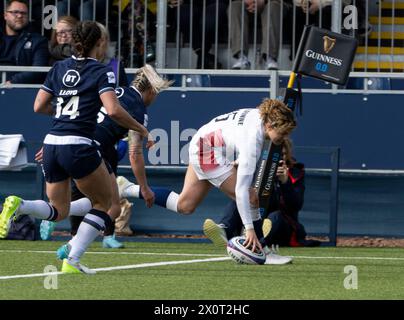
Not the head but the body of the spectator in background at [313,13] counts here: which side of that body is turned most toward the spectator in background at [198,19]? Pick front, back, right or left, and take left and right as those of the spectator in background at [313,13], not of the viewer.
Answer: right

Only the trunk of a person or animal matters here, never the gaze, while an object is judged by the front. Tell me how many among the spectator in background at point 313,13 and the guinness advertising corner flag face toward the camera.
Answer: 2

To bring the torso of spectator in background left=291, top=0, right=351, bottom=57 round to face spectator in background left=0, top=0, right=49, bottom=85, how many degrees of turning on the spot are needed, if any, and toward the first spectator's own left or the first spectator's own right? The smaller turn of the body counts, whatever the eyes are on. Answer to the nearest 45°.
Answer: approximately 90° to the first spectator's own right

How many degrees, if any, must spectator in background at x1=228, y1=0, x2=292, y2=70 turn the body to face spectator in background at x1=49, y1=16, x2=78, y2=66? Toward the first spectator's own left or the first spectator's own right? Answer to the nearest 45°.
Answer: approximately 90° to the first spectator's own right

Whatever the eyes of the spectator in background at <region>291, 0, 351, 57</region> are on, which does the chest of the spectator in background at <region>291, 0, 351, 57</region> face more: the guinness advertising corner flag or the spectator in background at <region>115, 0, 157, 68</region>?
the guinness advertising corner flag

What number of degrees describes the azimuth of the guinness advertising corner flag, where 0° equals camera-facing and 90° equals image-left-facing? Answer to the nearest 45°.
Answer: approximately 0°

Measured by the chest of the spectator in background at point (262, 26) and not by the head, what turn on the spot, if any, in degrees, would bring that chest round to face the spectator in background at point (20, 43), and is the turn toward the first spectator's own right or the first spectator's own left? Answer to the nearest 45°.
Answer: approximately 90° to the first spectator's own right
